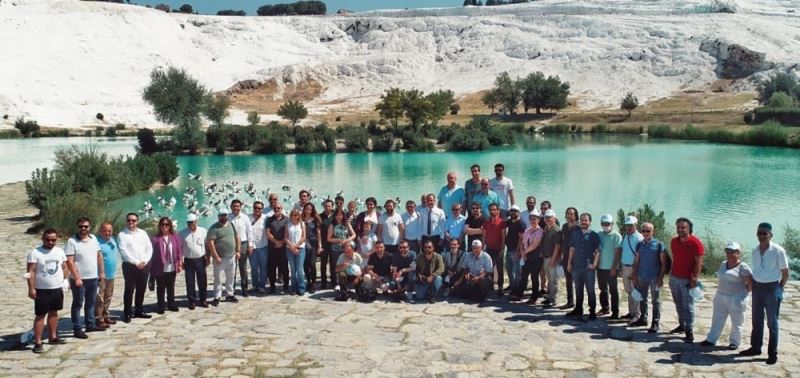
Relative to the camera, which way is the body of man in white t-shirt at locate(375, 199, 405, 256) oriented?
toward the camera

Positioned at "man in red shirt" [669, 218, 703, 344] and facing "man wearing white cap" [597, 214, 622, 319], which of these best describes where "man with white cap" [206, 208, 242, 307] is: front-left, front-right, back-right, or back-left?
front-left

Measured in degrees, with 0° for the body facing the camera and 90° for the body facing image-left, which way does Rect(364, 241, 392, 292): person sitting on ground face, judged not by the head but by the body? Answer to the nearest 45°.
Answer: approximately 0°

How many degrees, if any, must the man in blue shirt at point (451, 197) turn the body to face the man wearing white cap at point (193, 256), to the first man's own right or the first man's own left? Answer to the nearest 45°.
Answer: approximately 45° to the first man's own right

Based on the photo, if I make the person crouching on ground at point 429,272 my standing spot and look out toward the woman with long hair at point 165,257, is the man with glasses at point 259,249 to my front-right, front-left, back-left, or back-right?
front-right

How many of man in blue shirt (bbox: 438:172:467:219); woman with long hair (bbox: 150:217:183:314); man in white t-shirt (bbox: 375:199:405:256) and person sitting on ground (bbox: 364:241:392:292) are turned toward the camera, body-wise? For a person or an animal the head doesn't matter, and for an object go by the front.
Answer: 4

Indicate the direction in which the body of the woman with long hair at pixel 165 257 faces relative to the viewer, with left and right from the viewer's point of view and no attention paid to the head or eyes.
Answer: facing the viewer

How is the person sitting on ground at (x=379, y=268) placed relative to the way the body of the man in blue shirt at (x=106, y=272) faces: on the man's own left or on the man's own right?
on the man's own left

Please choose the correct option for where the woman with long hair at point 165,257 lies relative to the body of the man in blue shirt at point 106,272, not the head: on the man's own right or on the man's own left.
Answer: on the man's own left

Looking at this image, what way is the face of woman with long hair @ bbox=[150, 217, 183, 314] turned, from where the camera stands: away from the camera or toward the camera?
toward the camera

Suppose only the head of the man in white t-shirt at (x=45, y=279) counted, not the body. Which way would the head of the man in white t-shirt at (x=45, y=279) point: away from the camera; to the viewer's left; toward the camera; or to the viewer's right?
toward the camera

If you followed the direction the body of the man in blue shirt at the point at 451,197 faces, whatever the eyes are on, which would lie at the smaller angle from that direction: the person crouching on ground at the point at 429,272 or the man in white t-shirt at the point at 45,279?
the person crouching on ground

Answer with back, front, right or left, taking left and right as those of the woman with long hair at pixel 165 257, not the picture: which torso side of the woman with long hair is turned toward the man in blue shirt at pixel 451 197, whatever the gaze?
left

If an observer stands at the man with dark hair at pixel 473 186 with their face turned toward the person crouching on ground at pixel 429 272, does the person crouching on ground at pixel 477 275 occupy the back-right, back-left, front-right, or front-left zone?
front-left

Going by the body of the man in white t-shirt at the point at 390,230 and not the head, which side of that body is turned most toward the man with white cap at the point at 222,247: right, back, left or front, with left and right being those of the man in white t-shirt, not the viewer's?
right

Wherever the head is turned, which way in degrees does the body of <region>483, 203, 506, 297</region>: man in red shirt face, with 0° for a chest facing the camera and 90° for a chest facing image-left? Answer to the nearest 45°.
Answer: approximately 0°

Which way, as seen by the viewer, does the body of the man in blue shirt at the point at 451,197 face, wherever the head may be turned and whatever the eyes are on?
toward the camera
